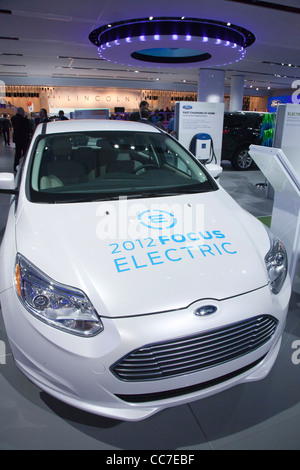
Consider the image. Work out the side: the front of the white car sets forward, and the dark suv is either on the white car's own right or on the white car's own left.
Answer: on the white car's own left

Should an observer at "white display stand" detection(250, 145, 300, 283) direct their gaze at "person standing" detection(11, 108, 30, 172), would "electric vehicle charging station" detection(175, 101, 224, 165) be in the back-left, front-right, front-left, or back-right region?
front-right

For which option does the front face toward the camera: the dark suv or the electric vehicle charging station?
the electric vehicle charging station

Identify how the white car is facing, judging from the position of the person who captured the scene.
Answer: facing the viewer and to the right of the viewer

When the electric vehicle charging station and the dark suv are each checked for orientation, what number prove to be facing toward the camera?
1

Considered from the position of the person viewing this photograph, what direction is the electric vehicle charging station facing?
facing the viewer

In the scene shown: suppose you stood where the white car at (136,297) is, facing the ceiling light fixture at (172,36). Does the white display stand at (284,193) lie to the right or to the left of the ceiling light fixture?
right
